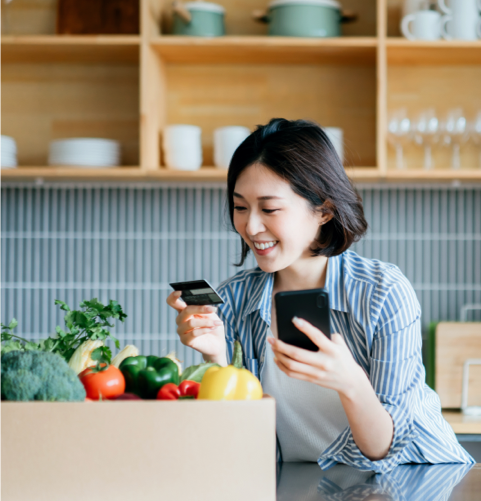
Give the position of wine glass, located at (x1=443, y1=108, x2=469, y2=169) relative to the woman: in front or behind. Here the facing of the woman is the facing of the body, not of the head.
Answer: behind

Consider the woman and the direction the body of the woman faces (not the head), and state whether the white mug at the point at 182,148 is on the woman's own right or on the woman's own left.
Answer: on the woman's own right

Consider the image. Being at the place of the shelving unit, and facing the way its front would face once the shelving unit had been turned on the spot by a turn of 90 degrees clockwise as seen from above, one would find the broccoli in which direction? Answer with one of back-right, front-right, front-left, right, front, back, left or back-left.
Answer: left

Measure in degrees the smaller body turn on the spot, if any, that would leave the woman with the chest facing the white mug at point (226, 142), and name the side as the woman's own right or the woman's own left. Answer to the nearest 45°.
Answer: approximately 135° to the woman's own right

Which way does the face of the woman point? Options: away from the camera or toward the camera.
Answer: toward the camera

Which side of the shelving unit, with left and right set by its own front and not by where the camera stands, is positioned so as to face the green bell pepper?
front

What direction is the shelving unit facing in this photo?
toward the camera

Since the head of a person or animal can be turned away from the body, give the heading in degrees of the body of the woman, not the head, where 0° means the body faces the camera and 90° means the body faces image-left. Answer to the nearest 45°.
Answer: approximately 45°

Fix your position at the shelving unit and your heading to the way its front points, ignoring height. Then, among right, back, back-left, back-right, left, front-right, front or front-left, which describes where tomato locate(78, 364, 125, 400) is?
front
